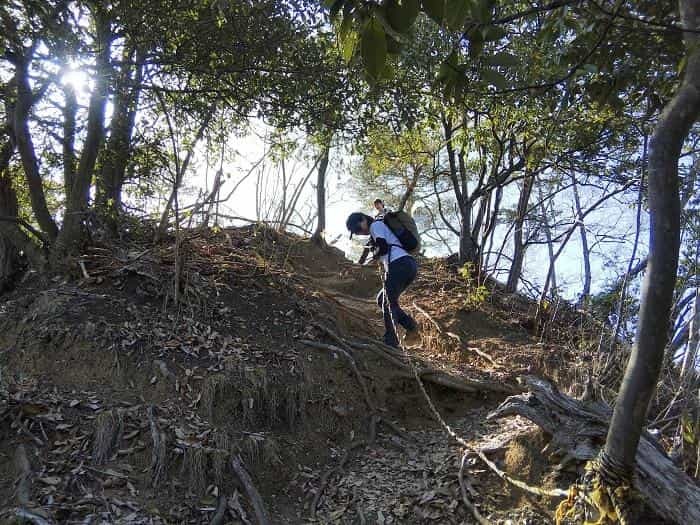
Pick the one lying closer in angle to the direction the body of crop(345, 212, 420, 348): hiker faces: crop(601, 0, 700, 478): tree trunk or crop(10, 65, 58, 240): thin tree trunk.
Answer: the thin tree trunk

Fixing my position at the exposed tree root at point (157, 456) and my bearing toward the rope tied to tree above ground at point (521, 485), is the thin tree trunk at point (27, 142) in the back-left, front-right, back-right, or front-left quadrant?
back-left

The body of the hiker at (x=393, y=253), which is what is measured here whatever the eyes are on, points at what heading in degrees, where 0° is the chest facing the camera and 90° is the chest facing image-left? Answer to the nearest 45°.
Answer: approximately 90°

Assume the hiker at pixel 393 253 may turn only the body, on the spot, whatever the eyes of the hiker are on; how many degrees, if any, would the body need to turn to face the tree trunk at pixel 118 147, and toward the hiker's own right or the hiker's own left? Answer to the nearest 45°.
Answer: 0° — they already face it

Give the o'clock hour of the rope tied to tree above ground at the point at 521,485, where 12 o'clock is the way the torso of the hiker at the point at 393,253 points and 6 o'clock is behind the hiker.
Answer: The rope tied to tree above ground is roughly at 8 o'clock from the hiker.

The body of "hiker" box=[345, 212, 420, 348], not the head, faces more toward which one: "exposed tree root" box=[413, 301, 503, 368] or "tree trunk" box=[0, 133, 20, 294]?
the tree trunk

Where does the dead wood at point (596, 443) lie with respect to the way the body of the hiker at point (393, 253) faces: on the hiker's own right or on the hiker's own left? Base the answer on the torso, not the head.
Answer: on the hiker's own left

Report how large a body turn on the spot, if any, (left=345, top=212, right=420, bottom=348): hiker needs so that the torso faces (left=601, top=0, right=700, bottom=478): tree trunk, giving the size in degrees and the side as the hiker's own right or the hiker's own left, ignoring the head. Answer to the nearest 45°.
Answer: approximately 90° to the hiker's own left

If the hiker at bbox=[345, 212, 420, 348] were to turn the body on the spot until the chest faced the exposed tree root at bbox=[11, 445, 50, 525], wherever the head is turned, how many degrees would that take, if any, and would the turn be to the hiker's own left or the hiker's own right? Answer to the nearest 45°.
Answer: approximately 45° to the hiker's own left
